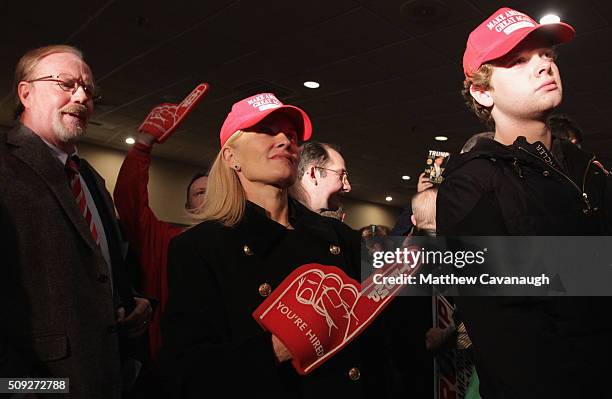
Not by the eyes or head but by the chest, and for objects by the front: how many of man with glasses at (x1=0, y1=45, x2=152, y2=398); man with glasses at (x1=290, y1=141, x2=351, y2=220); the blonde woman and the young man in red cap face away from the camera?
0

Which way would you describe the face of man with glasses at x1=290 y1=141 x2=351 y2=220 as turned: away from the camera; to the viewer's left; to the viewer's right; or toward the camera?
to the viewer's right

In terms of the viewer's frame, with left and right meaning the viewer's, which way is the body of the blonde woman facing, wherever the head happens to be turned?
facing the viewer and to the right of the viewer

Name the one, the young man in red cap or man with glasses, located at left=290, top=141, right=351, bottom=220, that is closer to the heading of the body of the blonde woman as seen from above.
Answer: the young man in red cap

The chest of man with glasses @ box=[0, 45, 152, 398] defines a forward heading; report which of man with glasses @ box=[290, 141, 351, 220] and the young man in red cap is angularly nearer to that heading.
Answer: the young man in red cap

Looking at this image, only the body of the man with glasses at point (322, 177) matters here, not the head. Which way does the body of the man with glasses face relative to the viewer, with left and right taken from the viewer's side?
facing to the right of the viewer

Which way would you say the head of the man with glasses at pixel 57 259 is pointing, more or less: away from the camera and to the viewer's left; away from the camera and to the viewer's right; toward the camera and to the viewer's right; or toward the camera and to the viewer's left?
toward the camera and to the viewer's right

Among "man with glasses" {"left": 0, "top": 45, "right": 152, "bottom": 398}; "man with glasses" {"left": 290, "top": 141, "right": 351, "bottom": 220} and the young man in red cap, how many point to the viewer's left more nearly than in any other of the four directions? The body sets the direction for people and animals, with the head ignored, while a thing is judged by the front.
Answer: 0

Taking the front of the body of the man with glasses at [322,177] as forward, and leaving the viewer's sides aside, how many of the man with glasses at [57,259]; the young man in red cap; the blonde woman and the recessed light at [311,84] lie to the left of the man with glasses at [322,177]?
1

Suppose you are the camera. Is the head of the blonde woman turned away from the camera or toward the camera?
toward the camera

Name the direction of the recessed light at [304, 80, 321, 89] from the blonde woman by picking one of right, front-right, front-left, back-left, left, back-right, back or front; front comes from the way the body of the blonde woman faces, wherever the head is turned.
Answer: back-left
